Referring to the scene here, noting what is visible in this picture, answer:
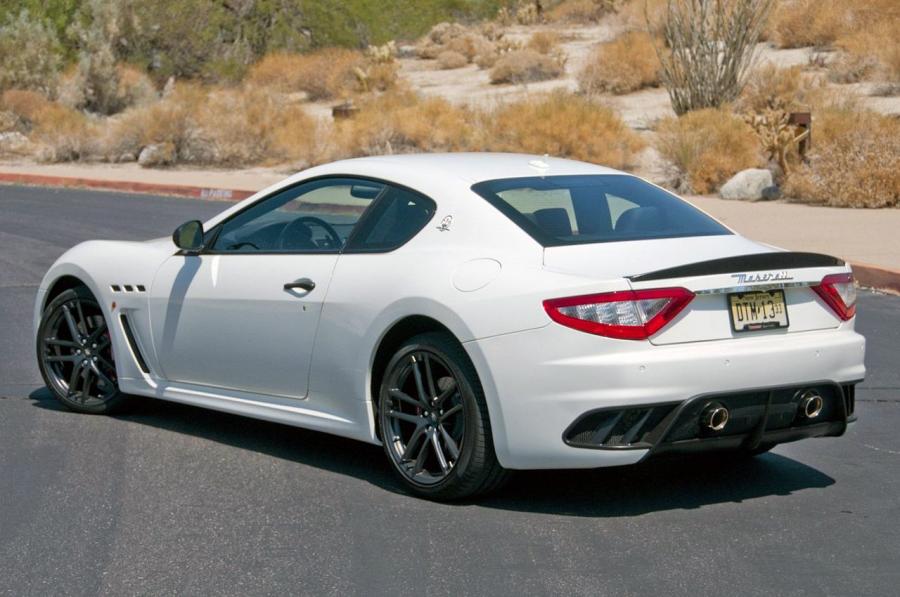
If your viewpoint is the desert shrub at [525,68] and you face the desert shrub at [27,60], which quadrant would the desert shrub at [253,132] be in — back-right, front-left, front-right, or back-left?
front-left

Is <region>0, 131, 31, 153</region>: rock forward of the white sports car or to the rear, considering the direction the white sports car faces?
forward

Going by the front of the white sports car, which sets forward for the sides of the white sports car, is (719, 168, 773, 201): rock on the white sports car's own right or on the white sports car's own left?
on the white sports car's own right

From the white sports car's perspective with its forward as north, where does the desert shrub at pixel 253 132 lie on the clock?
The desert shrub is roughly at 1 o'clock from the white sports car.

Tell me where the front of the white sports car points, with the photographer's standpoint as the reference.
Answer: facing away from the viewer and to the left of the viewer

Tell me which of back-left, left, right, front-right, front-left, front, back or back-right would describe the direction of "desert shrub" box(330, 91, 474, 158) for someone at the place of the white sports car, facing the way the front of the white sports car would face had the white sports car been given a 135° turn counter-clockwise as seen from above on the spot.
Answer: back

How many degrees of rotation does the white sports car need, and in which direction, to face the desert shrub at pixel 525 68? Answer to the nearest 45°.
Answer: approximately 45° to its right

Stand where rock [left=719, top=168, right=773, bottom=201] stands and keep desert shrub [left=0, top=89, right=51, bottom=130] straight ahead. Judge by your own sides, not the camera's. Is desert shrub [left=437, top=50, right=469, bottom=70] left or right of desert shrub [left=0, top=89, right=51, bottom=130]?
right

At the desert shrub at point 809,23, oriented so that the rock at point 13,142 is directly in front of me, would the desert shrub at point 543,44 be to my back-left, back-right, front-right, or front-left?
front-right

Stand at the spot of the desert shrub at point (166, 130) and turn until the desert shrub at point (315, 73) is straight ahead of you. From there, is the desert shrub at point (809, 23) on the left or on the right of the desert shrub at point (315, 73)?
right

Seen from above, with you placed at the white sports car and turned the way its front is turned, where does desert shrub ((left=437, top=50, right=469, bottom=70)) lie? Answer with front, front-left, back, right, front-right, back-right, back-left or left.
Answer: front-right

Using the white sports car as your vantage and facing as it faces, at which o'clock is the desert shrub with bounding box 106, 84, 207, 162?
The desert shrub is roughly at 1 o'clock from the white sports car.

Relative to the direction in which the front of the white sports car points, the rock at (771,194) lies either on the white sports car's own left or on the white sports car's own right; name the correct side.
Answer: on the white sports car's own right
